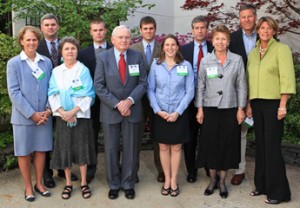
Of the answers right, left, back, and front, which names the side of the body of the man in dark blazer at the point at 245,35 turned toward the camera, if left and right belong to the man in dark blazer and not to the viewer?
front

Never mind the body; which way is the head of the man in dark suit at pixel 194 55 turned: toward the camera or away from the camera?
toward the camera

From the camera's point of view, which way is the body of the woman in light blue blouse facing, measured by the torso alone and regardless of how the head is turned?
toward the camera

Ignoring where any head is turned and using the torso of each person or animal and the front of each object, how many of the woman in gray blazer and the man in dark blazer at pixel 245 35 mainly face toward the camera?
2

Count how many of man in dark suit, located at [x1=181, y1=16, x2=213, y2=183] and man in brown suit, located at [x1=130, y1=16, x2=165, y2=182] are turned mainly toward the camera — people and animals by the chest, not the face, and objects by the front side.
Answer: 2

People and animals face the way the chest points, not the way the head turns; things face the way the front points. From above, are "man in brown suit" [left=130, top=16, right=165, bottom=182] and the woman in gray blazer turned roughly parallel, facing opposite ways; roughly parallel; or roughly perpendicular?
roughly parallel

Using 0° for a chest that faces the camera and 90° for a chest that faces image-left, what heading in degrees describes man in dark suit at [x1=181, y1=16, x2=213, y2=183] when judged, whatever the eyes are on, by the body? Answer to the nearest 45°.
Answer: approximately 0°

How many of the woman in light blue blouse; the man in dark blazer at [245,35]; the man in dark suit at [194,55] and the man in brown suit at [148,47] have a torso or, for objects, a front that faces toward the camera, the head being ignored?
4

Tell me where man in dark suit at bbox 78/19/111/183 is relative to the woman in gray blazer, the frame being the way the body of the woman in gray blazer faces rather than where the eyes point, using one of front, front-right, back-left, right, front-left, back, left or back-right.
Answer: right

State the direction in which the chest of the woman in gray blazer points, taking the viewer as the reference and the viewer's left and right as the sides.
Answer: facing the viewer

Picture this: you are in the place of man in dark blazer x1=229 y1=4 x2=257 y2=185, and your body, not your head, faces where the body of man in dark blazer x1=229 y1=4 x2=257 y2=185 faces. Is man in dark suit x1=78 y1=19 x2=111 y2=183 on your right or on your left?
on your right

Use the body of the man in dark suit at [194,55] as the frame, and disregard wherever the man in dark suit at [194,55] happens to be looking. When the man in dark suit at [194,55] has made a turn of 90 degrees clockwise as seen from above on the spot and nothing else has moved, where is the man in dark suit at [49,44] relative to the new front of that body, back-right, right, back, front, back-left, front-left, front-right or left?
front

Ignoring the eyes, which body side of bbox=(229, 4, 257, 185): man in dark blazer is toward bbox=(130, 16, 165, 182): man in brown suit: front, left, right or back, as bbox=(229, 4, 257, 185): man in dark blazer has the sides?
right
